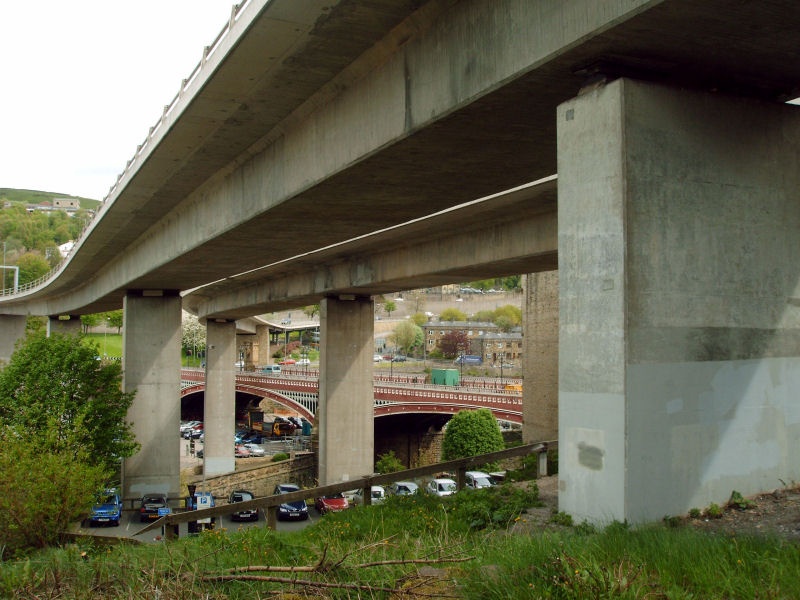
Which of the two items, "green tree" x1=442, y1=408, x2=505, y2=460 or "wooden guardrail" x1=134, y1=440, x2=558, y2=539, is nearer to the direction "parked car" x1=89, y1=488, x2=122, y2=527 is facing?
the wooden guardrail

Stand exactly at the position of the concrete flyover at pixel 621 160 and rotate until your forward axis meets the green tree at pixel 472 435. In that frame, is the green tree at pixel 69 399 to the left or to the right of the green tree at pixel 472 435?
left

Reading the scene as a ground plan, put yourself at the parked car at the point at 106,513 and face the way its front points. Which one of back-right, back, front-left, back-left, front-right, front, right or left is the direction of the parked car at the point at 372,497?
front-left

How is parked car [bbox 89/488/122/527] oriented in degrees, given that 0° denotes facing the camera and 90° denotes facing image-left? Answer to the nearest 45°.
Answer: approximately 0°

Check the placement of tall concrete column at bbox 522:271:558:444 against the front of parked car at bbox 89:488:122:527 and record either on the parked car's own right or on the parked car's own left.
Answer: on the parked car's own left

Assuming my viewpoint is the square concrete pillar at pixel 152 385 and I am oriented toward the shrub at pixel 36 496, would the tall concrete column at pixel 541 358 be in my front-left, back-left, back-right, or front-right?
back-left

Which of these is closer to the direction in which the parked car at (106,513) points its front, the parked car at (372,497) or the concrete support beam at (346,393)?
the parked car

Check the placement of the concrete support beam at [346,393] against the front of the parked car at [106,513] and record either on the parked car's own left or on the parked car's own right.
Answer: on the parked car's own left
